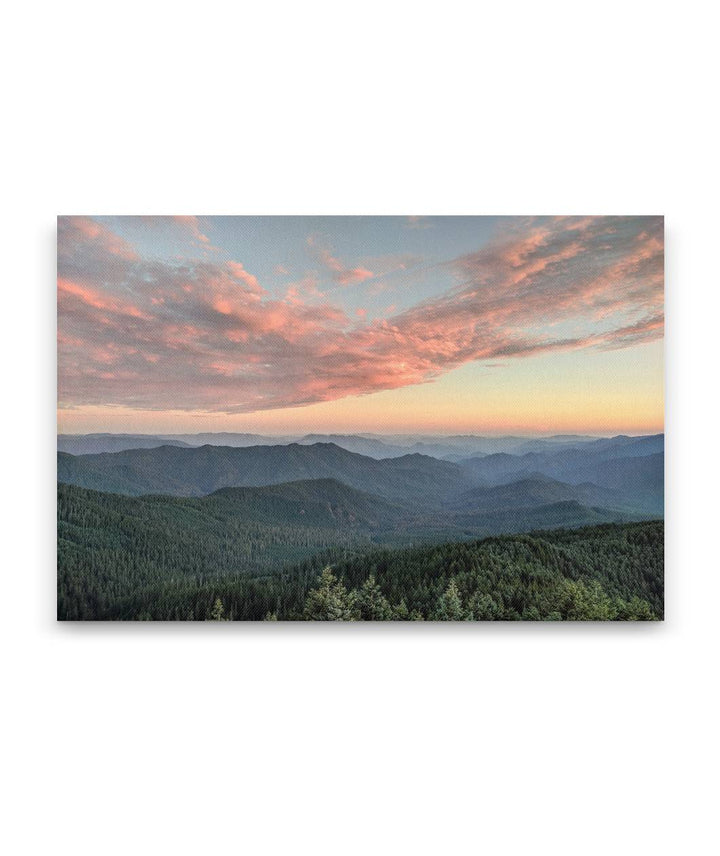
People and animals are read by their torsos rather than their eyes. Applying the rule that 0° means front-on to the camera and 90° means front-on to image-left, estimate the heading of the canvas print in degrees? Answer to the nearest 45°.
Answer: approximately 0°
